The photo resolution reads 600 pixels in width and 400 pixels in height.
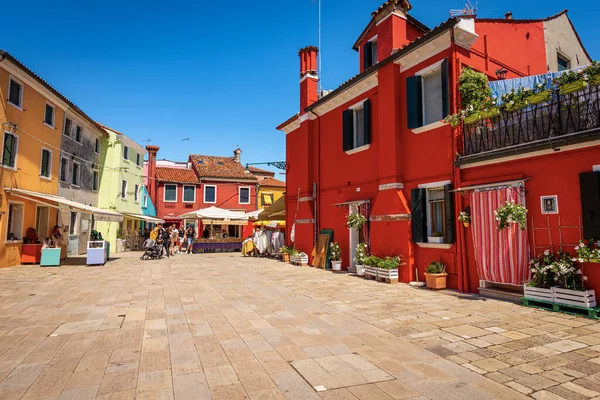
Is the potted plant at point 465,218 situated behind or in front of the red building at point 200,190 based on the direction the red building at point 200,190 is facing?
in front

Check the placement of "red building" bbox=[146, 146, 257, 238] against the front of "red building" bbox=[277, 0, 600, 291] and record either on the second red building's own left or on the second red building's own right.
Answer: on the second red building's own right

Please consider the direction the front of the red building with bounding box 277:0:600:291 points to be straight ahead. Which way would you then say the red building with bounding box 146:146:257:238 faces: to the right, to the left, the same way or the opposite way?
to the left

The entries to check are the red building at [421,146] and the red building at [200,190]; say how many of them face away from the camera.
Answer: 0

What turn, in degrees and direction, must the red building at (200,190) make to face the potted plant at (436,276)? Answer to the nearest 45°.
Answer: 0° — it already faces it

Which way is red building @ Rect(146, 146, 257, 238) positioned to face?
toward the camera

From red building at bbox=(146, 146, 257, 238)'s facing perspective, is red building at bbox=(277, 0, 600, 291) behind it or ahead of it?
ahead

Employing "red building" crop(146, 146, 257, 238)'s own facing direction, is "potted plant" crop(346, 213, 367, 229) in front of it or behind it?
in front

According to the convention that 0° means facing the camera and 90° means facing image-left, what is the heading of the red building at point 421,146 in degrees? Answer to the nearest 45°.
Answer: approximately 45°
